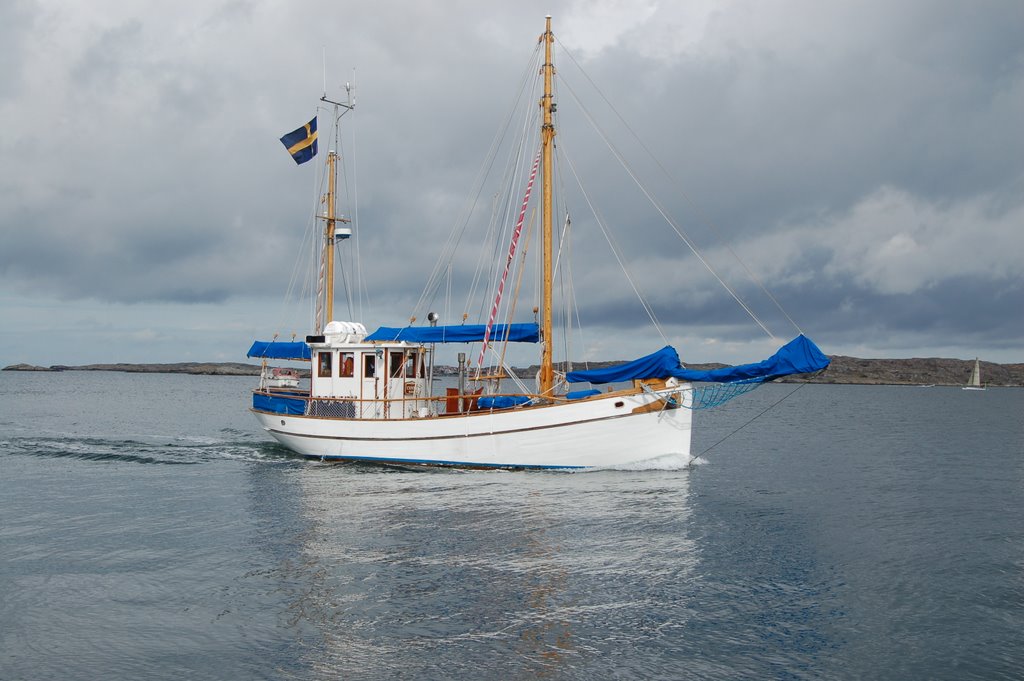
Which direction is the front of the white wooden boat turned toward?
to the viewer's right
